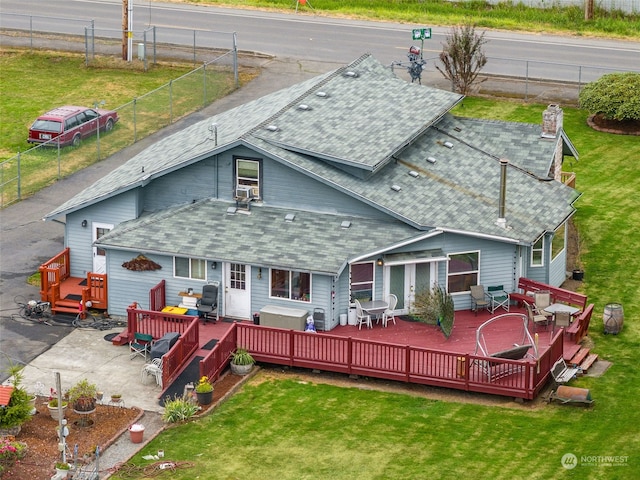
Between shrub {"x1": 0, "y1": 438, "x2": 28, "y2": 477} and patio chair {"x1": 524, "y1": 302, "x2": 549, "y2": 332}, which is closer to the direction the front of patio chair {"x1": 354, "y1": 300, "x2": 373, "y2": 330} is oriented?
the patio chair

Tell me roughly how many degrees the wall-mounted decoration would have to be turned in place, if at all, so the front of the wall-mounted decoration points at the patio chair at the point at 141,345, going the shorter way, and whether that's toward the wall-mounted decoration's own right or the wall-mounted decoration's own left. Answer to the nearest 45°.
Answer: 0° — it already faces it

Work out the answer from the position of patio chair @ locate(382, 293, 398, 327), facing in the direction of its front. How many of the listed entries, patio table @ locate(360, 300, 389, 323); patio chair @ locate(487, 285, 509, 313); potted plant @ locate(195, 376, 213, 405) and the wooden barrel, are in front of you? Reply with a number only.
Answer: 2

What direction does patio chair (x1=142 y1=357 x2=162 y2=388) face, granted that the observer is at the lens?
facing the viewer and to the left of the viewer

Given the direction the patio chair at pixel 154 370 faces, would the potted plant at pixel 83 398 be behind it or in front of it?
in front

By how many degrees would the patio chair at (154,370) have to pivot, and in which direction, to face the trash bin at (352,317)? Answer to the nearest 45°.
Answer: approximately 180°

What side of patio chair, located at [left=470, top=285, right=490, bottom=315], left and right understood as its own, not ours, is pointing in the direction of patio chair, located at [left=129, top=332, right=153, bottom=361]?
right

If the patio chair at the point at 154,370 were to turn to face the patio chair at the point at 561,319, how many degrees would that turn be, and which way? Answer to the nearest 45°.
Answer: approximately 135° to its left

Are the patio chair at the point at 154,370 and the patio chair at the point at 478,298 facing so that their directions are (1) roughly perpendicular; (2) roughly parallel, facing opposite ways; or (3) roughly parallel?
roughly perpendicular

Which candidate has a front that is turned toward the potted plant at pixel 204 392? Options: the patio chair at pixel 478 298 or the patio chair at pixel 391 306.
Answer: the patio chair at pixel 391 306

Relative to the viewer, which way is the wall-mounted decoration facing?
toward the camera

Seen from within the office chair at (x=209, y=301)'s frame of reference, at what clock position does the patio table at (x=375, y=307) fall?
The patio table is roughly at 8 o'clock from the office chair.

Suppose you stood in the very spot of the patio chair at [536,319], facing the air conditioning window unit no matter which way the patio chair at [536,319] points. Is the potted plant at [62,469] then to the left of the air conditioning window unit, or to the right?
left

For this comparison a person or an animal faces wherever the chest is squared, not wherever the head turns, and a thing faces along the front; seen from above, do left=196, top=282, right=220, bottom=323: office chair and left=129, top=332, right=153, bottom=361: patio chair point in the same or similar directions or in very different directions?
same or similar directions
